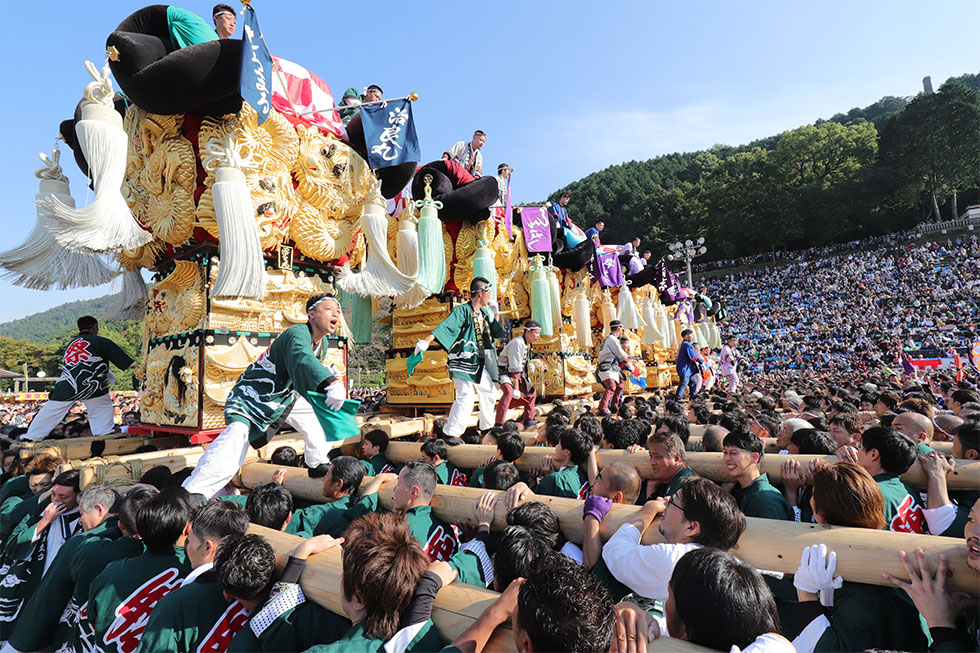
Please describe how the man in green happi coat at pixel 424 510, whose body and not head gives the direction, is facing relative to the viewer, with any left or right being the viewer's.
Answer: facing away from the viewer and to the left of the viewer

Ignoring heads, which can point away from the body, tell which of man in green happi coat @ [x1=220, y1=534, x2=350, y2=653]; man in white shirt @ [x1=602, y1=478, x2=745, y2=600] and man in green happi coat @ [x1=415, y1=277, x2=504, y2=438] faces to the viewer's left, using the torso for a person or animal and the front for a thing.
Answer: the man in white shirt

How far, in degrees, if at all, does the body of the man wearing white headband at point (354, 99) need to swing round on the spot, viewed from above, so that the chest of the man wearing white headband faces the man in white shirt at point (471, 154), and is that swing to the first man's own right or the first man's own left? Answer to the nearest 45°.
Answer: approximately 90° to the first man's own left

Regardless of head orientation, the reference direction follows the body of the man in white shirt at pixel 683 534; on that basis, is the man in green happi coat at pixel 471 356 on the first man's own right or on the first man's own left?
on the first man's own right

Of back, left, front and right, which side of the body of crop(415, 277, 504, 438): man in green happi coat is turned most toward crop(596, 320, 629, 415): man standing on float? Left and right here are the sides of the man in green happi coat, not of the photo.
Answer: left

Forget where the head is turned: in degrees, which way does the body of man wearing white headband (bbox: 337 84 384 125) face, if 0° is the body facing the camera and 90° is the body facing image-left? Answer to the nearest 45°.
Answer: approximately 315°

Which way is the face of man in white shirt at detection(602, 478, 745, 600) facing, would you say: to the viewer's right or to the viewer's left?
to the viewer's left

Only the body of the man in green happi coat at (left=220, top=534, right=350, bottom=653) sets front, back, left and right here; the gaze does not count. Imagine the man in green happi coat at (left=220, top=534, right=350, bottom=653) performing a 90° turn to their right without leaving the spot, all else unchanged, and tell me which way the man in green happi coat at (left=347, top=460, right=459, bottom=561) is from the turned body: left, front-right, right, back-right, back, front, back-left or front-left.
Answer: left

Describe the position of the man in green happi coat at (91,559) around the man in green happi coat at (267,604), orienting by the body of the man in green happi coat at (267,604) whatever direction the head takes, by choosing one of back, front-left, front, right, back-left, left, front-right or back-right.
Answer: left

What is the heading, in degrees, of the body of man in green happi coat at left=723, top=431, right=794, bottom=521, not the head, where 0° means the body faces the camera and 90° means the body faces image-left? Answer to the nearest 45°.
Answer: approximately 45°

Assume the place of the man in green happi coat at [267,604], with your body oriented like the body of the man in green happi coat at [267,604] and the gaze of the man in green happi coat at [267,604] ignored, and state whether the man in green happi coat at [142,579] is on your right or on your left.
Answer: on your left

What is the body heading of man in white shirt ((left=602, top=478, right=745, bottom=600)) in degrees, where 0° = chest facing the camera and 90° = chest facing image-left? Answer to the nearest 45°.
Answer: approximately 90°
